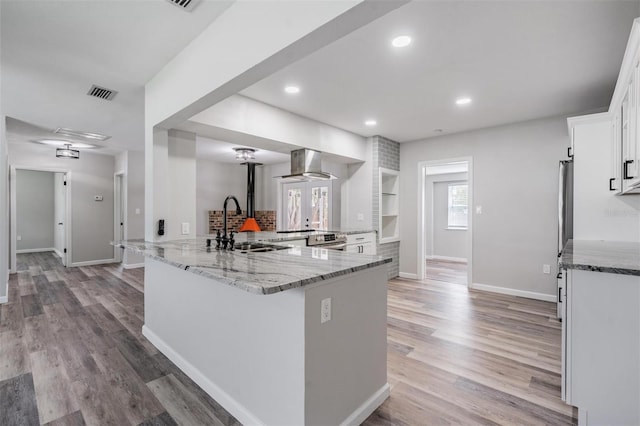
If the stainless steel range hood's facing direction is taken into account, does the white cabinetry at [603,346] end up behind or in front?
in front

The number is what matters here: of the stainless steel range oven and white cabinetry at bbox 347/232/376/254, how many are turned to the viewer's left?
0

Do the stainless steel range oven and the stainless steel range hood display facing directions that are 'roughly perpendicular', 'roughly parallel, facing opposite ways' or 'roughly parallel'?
roughly parallel

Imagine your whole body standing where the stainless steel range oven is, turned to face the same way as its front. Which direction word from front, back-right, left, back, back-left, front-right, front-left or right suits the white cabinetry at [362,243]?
left

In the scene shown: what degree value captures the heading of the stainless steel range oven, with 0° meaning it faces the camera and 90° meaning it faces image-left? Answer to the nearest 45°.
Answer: approximately 315°

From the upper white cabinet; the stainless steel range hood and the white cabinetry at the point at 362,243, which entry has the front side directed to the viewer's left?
the upper white cabinet

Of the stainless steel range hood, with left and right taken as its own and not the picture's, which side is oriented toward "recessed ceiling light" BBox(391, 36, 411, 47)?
front

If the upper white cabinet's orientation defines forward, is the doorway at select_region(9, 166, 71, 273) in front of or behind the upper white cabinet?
in front

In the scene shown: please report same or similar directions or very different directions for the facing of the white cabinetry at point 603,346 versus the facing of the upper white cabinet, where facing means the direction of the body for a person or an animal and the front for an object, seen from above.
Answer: same or similar directions

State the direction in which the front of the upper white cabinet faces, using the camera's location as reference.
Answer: facing to the left of the viewer

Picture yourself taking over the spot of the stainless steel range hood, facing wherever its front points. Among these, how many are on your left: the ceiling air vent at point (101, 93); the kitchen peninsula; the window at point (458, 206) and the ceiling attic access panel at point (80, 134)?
1

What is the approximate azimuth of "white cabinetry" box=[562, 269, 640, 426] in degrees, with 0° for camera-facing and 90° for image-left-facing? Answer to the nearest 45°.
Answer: approximately 90°
